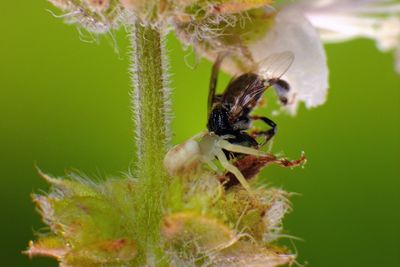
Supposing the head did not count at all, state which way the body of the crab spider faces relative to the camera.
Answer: to the viewer's right

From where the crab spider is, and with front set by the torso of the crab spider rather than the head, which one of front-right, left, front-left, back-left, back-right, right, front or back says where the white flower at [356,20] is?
front-left
